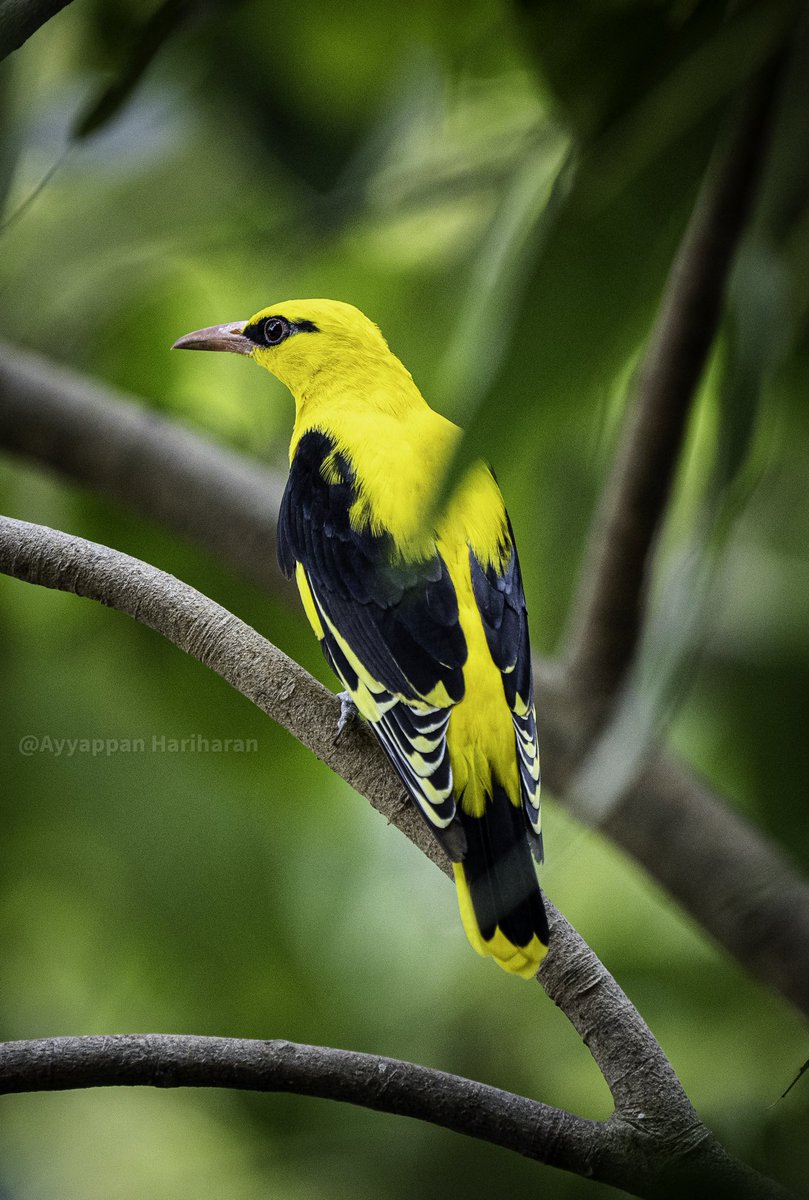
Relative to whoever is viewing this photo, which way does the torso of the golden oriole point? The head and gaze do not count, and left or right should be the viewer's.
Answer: facing away from the viewer and to the left of the viewer
